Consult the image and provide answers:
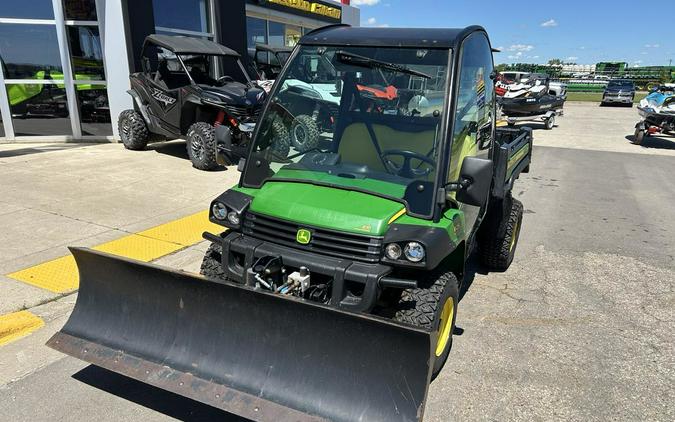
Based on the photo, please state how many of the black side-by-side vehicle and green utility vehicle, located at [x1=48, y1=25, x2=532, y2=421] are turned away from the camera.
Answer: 0

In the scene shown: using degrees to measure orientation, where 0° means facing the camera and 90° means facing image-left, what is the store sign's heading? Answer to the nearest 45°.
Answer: approximately 315°

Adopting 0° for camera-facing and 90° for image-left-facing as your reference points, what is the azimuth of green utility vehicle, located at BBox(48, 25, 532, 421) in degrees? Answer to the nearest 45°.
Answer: approximately 45°

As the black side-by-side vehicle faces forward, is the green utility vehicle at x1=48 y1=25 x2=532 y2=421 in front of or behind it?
in front

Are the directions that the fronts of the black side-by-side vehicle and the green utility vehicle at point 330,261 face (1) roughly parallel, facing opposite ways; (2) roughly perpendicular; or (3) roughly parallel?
roughly perpendicular

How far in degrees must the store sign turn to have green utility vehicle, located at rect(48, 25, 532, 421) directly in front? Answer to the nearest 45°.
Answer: approximately 45° to its right

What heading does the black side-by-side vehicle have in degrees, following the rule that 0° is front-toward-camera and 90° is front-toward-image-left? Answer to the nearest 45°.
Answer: approximately 315°

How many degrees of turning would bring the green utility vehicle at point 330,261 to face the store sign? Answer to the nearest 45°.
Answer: approximately 135° to its right

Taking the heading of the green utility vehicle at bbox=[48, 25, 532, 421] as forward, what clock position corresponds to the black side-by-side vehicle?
The black side-by-side vehicle is roughly at 4 o'clock from the green utility vehicle.

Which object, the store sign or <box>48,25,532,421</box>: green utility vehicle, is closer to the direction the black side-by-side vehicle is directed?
the green utility vehicle

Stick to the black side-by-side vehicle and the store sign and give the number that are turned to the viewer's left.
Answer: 0
